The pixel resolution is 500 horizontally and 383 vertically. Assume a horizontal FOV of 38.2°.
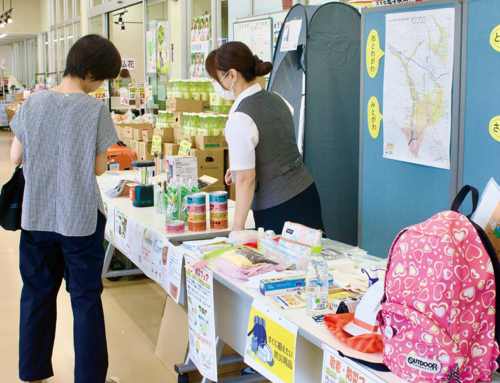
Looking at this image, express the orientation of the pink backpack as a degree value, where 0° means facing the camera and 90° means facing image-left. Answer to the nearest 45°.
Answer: approximately 45°

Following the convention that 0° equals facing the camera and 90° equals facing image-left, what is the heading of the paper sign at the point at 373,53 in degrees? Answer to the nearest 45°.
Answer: approximately 0°

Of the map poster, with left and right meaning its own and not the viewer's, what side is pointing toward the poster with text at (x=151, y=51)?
right

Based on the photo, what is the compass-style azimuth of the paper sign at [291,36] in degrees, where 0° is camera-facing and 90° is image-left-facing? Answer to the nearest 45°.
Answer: approximately 45°

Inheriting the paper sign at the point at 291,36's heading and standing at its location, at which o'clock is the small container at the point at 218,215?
The small container is roughly at 11 o'clock from the paper sign.

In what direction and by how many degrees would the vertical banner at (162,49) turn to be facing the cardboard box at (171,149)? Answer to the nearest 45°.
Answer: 0° — it already faces it

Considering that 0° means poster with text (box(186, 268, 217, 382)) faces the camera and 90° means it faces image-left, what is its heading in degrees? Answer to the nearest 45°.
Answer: approximately 45°
